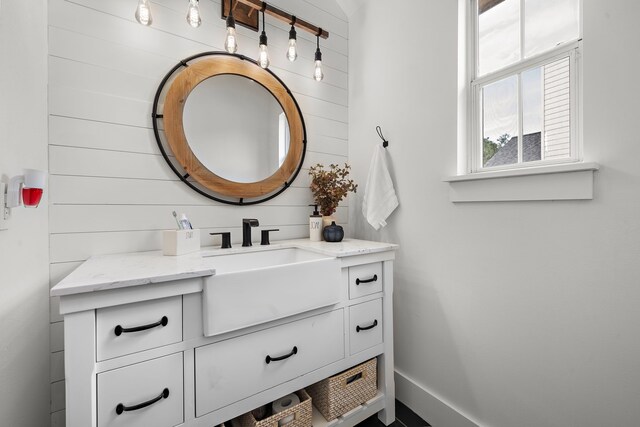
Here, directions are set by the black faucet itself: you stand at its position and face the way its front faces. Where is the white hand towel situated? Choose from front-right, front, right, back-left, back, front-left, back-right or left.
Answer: front-left

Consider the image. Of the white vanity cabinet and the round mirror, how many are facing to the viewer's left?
0

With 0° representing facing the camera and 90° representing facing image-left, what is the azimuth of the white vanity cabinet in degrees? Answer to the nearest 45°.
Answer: approximately 315°

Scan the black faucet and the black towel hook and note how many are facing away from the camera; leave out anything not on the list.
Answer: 0

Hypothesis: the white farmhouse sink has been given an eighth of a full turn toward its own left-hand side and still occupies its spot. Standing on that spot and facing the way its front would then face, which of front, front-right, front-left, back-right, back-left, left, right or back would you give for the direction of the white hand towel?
front-left

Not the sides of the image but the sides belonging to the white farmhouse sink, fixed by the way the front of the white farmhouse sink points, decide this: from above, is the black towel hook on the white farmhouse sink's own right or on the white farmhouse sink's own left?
on the white farmhouse sink's own left

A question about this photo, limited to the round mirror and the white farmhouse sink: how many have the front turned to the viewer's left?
0

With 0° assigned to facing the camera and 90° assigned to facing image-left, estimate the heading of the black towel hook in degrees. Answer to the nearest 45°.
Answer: approximately 45°
